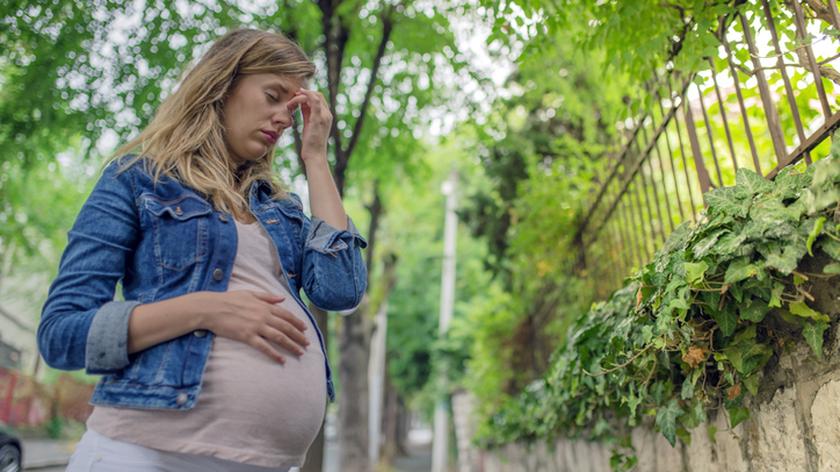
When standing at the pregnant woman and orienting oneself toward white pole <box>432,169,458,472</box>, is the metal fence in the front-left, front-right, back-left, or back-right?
front-right

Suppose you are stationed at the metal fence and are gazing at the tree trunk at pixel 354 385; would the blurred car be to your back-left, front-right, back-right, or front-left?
front-left

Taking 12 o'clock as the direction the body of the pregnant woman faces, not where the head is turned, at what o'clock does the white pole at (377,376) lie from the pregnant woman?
The white pole is roughly at 8 o'clock from the pregnant woman.

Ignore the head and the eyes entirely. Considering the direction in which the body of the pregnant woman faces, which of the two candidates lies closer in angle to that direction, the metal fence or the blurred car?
the metal fence

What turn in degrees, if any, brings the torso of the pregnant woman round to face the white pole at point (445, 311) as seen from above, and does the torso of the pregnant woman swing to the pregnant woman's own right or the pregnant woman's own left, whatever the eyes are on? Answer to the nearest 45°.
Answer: approximately 90° to the pregnant woman's own left

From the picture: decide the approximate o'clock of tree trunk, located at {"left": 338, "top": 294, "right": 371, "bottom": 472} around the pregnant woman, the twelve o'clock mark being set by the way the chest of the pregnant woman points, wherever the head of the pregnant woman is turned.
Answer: The tree trunk is roughly at 8 o'clock from the pregnant woman.

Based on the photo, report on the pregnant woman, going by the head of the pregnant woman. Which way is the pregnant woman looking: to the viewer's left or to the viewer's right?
to the viewer's right

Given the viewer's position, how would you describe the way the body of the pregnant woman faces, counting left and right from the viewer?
facing the viewer and to the right of the viewer
